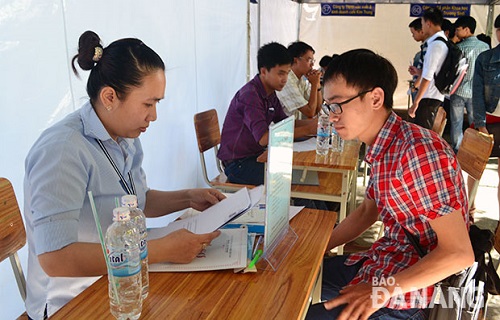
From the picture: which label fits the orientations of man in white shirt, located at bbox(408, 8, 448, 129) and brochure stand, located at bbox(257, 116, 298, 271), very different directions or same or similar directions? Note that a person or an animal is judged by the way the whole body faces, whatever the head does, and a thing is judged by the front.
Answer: very different directions

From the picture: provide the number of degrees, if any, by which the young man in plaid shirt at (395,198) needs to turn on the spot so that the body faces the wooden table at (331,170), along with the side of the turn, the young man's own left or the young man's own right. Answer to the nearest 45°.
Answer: approximately 90° to the young man's own right

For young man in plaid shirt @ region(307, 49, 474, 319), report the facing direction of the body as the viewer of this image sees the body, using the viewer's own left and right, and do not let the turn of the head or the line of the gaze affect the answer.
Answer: facing to the left of the viewer

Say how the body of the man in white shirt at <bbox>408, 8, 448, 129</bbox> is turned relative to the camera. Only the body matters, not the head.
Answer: to the viewer's left

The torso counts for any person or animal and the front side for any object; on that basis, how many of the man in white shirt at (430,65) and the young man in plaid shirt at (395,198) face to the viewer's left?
2

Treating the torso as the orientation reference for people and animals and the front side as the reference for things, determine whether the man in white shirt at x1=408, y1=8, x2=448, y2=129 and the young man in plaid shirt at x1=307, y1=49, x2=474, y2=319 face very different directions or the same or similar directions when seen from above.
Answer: same or similar directions

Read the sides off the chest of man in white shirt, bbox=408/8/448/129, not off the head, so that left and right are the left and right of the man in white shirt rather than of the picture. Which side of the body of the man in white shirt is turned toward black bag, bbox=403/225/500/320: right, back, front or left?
left

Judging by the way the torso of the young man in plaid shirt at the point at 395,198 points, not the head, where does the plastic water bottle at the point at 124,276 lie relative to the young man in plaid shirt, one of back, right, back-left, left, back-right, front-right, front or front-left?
front-left

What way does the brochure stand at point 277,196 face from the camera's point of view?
to the viewer's right

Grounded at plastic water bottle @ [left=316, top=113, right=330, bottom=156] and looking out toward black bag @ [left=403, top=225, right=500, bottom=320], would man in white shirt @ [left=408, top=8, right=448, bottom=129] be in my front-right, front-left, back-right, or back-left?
back-left
